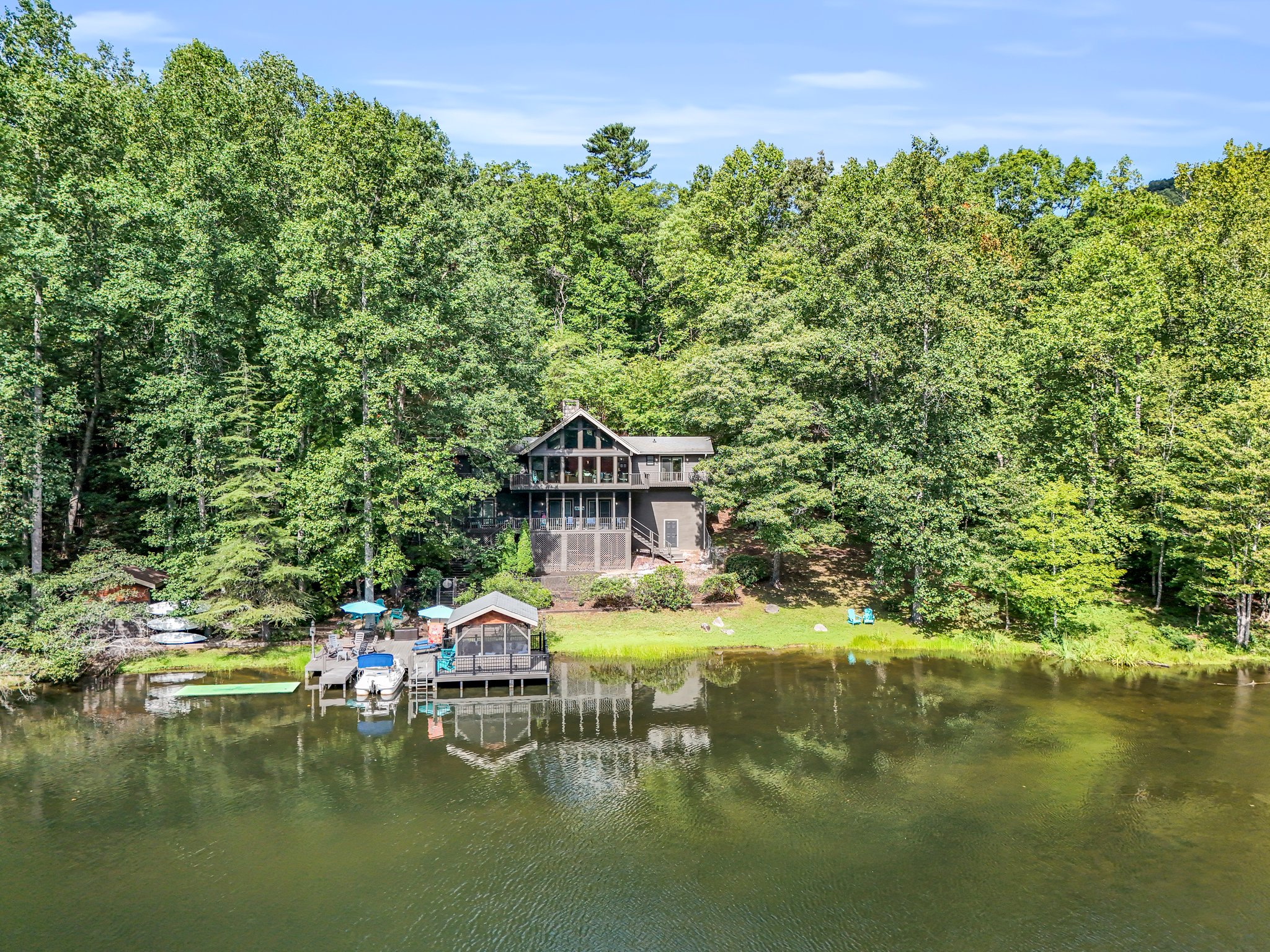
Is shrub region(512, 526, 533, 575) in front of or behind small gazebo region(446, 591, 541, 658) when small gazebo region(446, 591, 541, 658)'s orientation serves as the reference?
behind

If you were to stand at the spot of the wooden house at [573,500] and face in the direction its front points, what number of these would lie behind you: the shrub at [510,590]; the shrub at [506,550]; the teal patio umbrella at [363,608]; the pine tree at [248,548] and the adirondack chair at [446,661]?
0

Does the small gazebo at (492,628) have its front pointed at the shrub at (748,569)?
no

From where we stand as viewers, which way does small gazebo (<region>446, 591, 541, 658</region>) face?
facing the viewer

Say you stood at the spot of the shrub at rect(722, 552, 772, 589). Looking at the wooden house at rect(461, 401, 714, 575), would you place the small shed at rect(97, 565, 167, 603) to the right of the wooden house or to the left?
left

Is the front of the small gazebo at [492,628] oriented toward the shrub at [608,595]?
no

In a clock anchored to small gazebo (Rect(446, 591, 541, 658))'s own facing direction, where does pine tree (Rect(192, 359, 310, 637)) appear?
The pine tree is roughly at 4 o'clock from the small gazebo.

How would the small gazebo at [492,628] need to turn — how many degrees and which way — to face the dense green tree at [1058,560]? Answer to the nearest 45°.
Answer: approximately 90° to its left

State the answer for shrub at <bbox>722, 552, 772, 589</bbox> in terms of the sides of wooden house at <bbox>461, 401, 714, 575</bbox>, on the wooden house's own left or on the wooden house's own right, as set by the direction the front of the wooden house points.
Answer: on the wooden house's own left

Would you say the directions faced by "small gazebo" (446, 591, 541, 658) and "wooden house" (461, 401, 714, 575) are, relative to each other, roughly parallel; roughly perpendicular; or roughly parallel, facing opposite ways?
roughly parallel

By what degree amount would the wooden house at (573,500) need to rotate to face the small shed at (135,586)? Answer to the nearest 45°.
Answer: approximately 45° to its right

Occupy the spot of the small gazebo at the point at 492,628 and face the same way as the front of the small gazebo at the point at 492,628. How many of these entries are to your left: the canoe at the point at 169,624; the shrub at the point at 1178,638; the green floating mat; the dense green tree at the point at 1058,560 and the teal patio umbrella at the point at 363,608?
2

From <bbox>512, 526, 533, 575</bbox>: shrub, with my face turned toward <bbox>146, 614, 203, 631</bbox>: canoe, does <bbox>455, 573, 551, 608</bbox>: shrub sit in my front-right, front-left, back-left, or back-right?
front-left

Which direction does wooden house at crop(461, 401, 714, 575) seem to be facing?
toward the camera

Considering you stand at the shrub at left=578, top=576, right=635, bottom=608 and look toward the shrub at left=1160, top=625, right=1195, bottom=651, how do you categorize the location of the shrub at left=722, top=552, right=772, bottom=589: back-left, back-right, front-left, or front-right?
front-left

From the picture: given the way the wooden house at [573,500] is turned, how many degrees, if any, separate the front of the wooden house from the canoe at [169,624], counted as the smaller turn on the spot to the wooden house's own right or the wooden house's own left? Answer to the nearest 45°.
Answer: approximately 45° to the wooden house's own right

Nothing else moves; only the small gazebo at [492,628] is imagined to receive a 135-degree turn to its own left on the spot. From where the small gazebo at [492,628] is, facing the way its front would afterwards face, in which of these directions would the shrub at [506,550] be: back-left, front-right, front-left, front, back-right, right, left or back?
front-left

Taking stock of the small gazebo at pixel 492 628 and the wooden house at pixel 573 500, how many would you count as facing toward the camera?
2
